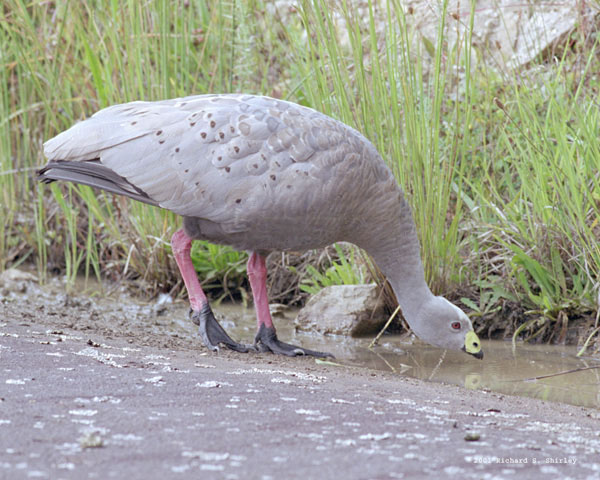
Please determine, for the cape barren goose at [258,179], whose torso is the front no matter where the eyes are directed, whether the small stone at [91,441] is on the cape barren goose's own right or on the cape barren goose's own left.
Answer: on the cape barren goose's own right

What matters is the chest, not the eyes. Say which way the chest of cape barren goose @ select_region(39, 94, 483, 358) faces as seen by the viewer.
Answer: to the viewer's right

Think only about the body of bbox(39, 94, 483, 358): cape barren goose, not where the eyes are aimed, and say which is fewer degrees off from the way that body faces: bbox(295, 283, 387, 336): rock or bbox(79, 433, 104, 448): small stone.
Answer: the rock

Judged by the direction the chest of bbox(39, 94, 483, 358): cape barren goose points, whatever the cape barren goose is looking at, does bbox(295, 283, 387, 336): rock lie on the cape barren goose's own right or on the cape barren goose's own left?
on the cape barren goose's own left
